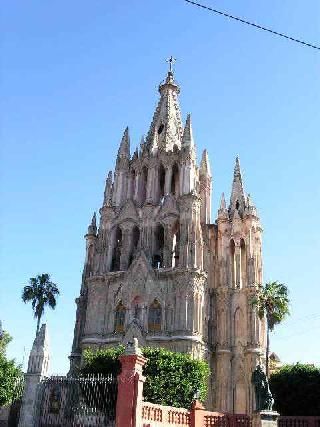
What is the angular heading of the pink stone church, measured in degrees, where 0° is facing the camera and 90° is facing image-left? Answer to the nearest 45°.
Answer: approximately 0°

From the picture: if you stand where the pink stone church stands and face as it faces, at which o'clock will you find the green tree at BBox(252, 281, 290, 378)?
The green tree is roughly at 10 o'clock from the pink stone church.

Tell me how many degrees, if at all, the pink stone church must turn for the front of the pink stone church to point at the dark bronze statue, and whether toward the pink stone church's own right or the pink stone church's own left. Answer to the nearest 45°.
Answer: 0° — it already faces it

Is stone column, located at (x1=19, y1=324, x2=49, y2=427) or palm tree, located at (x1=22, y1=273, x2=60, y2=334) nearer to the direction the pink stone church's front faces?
the stone column

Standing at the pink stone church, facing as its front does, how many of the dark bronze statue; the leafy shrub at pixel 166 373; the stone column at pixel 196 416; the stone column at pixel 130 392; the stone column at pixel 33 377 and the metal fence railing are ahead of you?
6

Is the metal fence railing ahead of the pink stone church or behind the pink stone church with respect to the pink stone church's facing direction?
ahead

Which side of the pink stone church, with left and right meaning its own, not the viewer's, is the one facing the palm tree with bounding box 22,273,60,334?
right

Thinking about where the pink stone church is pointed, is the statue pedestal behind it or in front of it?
in front

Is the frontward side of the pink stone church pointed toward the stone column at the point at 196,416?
yes

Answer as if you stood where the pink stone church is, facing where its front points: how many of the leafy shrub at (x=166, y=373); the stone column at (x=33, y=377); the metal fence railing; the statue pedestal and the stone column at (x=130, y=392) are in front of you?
5

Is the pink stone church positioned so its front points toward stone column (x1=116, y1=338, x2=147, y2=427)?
yes

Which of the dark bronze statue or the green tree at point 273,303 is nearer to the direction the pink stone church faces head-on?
the dark bronze statue
